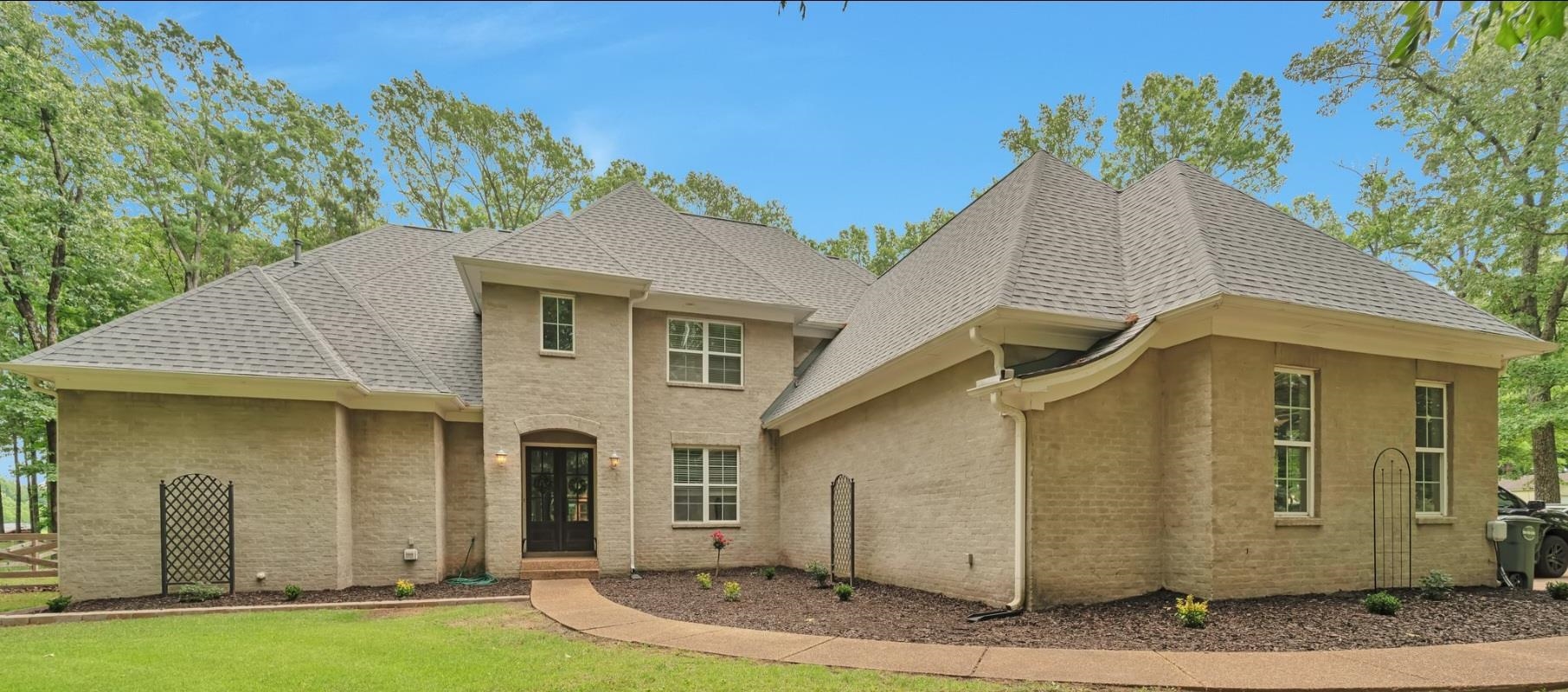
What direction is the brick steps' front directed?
toward the camera

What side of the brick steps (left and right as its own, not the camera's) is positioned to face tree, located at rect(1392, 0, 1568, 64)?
front

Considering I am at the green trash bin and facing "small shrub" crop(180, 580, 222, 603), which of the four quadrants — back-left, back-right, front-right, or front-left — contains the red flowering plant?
front-right

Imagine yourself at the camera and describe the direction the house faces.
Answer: facing the viewer

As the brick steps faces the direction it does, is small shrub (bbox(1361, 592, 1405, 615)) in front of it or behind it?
in front

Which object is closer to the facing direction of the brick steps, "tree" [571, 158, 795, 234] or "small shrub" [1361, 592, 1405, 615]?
the small shrub

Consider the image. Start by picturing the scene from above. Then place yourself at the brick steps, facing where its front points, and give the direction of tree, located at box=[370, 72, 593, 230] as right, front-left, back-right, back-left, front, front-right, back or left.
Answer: back
